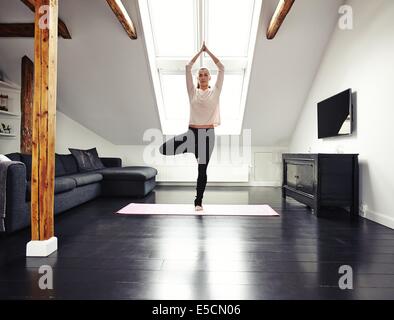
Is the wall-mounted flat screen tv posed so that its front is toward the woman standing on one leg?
yes

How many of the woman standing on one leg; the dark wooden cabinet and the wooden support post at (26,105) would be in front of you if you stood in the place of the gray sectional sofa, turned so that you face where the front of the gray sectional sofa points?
2

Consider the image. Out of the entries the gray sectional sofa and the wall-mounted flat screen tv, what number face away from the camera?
0

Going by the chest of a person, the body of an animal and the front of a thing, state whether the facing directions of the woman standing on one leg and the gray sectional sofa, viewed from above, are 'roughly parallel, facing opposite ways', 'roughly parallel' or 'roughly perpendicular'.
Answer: roughly perpendicular

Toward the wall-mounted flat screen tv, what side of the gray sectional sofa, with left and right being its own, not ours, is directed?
front

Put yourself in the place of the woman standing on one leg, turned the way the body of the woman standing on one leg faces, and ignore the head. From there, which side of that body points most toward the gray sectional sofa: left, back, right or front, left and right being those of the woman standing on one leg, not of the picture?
right

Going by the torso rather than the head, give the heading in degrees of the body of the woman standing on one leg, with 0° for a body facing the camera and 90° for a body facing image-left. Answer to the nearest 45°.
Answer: approximately 0°

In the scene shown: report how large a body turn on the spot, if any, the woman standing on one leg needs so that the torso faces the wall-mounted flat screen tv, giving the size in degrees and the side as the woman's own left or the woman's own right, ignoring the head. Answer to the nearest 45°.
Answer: approximately 90° to the woman's own left

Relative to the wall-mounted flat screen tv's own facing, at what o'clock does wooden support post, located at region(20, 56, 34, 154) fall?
The wooden support post is roughly at 1 o'clock from the wall-mounted flat screen tv.

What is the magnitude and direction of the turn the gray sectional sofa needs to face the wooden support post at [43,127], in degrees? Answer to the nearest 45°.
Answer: approximately 45° to its right

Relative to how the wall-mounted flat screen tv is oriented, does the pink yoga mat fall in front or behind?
in front

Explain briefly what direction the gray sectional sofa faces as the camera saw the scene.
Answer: facing the viewer and to the right of the viewer

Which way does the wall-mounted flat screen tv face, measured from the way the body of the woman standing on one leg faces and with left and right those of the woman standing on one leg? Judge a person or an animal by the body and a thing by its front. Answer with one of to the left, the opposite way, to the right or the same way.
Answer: to the right

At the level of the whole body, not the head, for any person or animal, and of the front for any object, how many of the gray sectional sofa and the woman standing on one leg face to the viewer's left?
0

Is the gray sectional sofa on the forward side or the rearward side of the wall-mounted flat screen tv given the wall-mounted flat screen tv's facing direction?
on the forward side

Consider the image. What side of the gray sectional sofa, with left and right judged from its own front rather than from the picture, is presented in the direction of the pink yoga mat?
front
